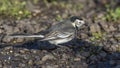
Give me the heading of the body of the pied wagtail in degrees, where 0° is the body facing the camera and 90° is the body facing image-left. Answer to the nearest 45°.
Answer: approximately 270°
